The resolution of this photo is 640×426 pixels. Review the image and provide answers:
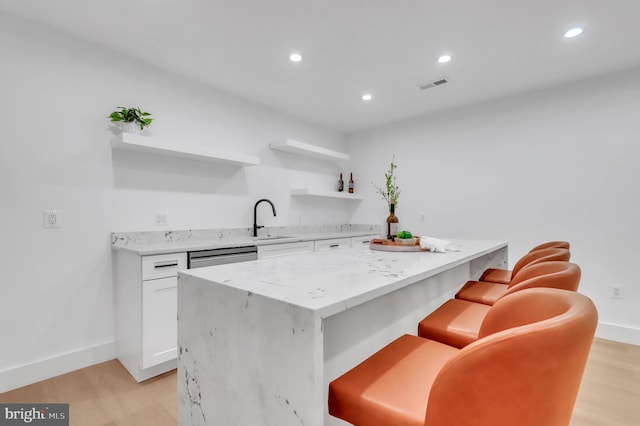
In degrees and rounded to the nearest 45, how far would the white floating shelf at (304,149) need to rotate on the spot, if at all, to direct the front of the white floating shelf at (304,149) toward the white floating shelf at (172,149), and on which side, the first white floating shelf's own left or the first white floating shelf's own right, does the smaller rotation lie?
approximately 90° to the first white floating shelf's own right

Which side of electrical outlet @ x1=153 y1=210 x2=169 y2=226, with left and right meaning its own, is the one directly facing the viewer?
front

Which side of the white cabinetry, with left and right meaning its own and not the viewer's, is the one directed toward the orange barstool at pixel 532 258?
front

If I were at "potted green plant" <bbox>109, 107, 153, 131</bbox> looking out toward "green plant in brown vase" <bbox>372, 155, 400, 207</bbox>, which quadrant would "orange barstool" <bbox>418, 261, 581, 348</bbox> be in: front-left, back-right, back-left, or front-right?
front-right

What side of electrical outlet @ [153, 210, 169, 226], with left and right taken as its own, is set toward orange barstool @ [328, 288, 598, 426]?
front

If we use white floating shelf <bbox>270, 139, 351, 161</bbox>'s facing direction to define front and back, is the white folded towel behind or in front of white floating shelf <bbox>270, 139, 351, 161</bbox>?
in front

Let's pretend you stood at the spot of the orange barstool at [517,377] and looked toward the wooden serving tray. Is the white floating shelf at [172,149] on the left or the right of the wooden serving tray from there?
left

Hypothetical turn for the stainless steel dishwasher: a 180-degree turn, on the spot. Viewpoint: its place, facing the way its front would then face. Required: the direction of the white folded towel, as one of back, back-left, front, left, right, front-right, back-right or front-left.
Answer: back

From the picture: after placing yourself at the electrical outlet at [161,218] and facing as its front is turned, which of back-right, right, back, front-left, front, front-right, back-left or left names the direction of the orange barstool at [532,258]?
front-left

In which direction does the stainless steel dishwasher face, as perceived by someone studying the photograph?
facing the viewer and to the right of the viewer

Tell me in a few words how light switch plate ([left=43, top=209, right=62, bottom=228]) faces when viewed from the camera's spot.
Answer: facing the viewer
